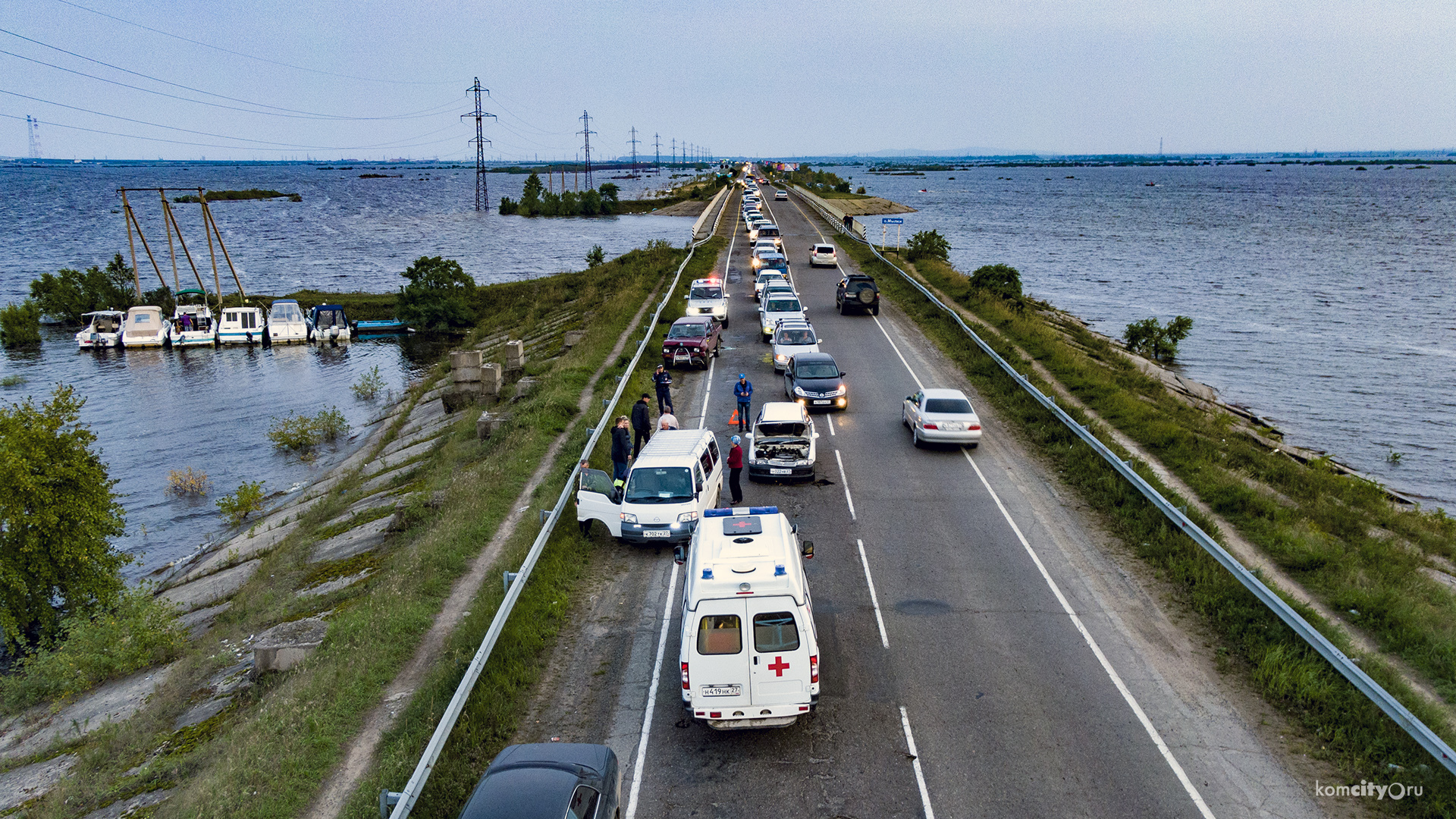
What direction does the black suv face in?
away from the camera

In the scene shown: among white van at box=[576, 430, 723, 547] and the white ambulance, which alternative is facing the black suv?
the white ambulance

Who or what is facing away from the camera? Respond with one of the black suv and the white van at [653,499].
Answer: the black suv

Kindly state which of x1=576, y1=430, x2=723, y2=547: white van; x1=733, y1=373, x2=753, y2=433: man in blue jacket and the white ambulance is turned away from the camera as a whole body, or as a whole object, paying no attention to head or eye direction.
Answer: the white ambulance

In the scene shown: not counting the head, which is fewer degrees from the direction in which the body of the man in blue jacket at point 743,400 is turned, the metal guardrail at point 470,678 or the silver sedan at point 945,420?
the metal guardrail

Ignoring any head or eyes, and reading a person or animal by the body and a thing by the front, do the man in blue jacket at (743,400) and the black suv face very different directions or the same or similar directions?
very different directions

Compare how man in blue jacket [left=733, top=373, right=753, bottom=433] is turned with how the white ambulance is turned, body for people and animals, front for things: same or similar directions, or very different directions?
very different directions

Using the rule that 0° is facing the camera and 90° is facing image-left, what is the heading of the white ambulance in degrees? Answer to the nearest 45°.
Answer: approximately 180°

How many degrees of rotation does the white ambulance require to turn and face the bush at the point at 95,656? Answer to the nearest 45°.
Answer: approximately 45° to its left

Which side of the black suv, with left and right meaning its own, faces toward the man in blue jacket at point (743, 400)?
back

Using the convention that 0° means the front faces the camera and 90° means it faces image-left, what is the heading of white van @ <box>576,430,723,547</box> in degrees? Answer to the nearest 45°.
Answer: approximately 0°

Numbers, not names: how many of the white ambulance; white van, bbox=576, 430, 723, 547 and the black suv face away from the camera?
2

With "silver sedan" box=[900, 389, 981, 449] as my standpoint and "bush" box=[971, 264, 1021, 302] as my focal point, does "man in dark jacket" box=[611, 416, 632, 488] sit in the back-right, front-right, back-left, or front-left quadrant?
back-left

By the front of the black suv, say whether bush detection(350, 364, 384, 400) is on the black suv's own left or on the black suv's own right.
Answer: on the black suv's own left
